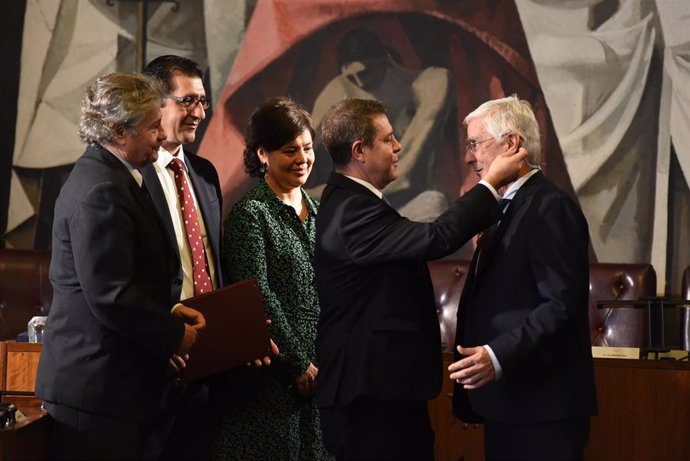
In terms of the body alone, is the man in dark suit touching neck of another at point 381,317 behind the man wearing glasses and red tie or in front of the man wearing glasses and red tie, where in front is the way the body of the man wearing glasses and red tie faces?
in front

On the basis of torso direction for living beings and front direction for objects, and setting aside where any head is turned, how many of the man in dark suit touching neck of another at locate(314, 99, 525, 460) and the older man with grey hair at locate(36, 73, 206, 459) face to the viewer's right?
2

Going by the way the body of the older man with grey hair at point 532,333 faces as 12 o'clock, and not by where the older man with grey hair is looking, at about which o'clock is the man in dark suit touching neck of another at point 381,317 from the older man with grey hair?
The man in dark suit touching neck of another is roughly at 12 o'clock from the older man with grey hair.

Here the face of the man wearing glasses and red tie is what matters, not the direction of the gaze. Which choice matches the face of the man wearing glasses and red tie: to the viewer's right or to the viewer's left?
to the viewer's right

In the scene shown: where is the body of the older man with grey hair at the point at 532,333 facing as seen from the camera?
to the viewer's left

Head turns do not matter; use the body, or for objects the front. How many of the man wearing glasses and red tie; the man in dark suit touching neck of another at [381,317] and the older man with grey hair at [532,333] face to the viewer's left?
1

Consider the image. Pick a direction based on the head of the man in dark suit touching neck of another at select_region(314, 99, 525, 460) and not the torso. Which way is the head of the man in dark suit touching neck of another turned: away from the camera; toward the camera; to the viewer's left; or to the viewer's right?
to the viewer's right

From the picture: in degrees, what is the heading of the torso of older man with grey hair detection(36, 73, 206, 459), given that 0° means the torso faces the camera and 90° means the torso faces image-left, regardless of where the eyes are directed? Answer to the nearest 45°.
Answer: approximately 270°

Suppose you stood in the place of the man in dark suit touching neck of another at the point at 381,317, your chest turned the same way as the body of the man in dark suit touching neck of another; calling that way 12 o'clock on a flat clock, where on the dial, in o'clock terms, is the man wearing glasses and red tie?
The man wearing glasses and red tie is roughly at 7 o'clock from the man in dark suit touching neck of another.

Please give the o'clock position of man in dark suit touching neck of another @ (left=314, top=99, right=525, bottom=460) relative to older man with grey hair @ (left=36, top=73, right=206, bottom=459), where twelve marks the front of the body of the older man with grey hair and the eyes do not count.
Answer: The man in dark suit touching neck of another is roughly at 12 o'clock from the older man with grey hair.

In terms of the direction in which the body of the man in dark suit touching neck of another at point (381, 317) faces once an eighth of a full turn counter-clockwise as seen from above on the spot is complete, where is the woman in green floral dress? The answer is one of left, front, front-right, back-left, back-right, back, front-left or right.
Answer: left

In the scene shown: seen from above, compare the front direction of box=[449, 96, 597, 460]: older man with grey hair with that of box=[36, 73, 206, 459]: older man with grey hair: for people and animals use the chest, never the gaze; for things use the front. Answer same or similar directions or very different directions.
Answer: very different directions
